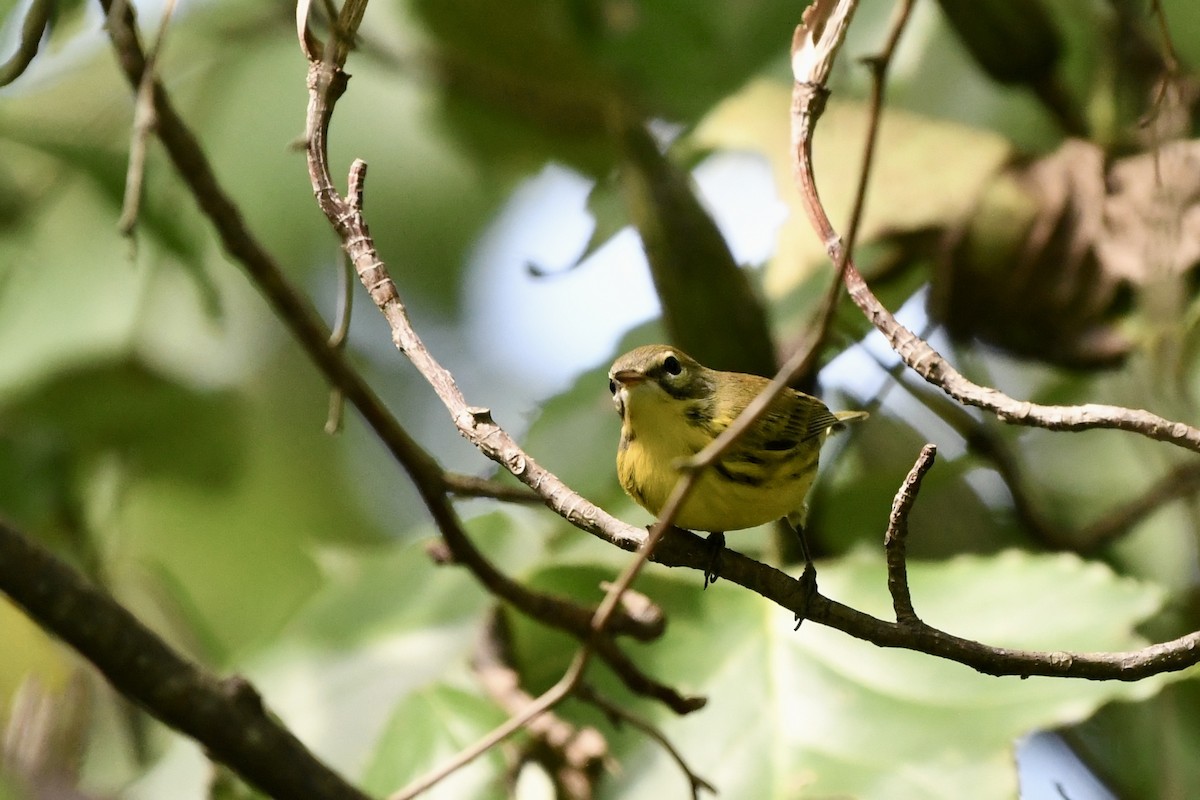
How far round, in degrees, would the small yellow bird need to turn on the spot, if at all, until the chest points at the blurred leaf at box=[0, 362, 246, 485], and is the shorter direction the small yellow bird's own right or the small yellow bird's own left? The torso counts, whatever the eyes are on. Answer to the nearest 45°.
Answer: approximately 90° to the small yellow bird's own right

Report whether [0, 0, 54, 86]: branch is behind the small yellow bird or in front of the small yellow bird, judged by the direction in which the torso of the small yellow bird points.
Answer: in front

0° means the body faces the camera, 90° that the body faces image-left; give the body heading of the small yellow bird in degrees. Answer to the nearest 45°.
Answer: approximately 45°
